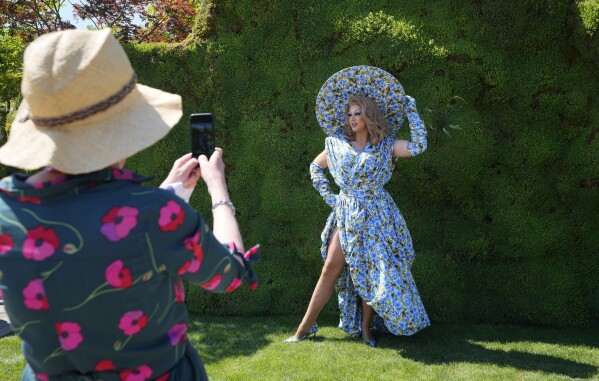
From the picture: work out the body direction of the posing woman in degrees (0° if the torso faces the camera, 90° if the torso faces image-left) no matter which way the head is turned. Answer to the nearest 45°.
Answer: approximately 0°

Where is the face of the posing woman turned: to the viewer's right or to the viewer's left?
to the viewer's left
